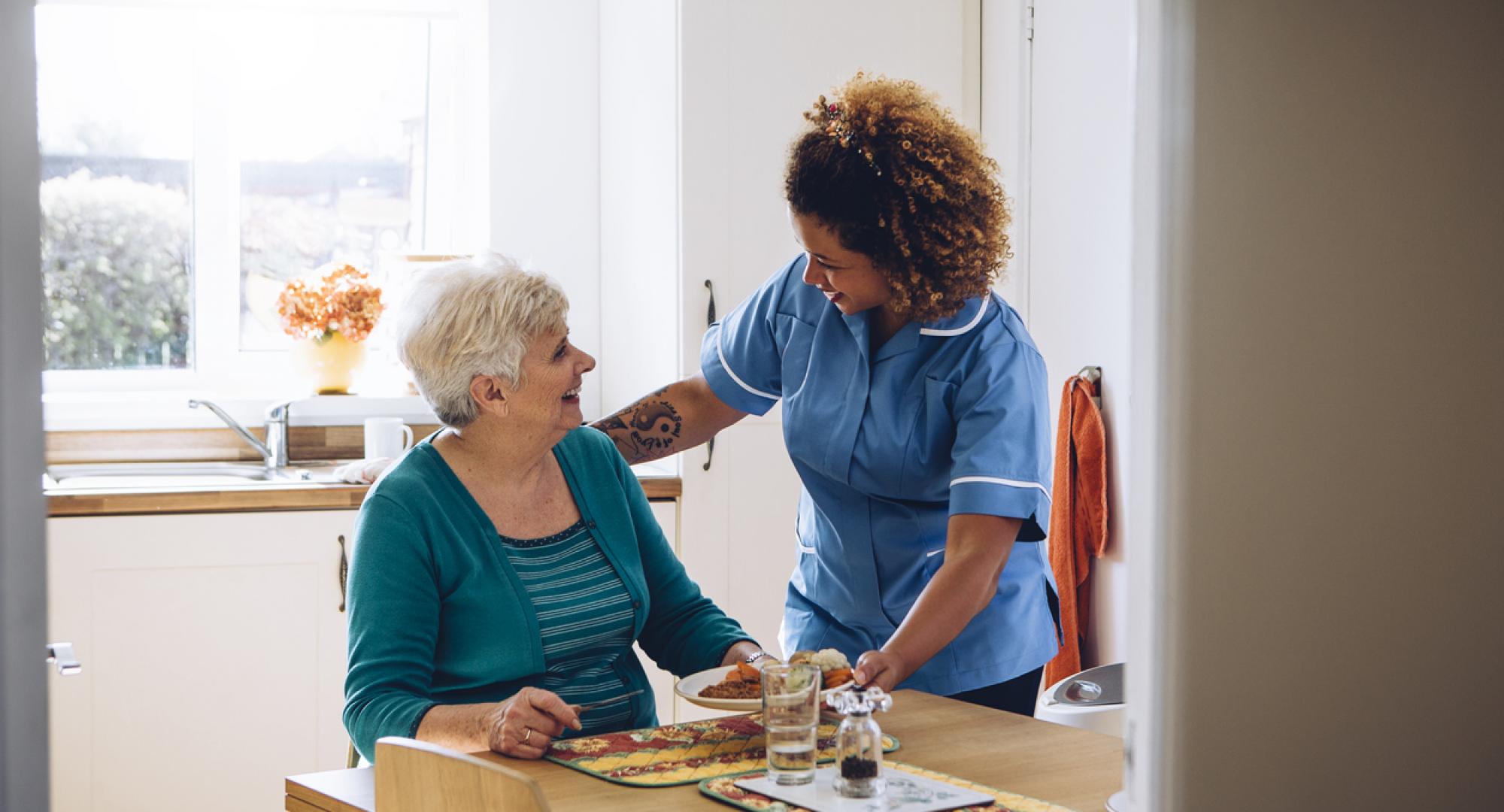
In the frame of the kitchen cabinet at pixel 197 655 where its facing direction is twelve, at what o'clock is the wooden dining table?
The wooden dining table is roughly at 11 o'clock from the kitchen cabinet.

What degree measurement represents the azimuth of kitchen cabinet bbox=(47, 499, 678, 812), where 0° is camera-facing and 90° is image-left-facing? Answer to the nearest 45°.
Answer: approximately 0°

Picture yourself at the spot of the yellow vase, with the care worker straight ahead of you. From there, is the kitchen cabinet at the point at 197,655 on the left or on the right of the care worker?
right

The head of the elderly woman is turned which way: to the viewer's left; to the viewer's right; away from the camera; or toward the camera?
to the viewer's right

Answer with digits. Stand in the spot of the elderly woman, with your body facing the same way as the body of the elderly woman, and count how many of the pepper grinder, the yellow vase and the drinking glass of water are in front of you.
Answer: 2

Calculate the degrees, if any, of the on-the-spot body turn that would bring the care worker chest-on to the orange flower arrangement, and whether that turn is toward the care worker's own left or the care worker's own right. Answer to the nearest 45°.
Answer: approximately 90° to the care worker's own right
